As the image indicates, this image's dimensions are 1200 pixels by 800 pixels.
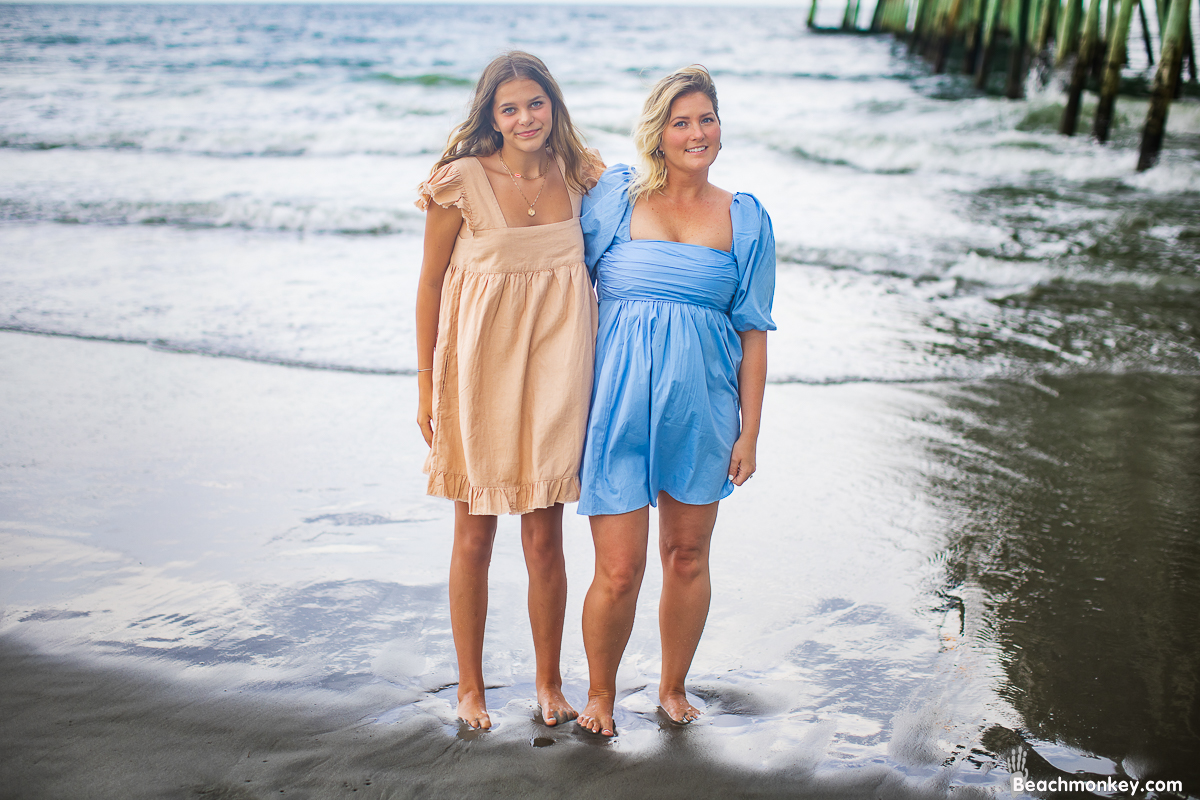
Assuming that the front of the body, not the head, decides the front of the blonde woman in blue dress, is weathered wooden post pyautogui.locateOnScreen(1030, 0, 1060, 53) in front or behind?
behind

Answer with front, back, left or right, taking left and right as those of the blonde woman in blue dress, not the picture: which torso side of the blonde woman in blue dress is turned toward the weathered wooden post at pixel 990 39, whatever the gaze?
back

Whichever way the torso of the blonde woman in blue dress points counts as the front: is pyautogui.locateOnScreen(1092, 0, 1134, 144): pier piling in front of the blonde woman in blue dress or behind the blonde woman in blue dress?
behind

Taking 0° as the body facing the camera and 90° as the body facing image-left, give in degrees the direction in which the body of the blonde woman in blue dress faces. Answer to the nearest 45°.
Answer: approximately 0°

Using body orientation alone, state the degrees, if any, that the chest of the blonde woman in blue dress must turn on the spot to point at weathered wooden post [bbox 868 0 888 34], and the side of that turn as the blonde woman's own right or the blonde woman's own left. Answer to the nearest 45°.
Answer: approximately 180°

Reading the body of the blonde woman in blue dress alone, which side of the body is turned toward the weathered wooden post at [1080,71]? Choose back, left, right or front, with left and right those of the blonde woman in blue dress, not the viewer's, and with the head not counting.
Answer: back

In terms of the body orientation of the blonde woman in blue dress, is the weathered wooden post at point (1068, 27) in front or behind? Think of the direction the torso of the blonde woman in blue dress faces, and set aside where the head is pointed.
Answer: behind
